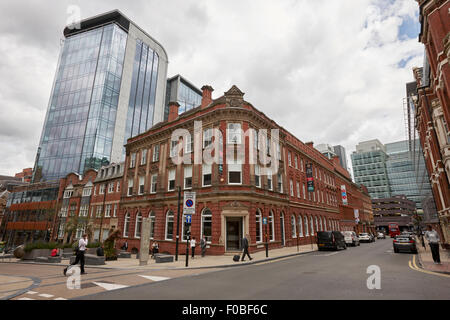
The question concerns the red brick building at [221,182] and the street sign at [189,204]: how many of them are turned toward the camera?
2

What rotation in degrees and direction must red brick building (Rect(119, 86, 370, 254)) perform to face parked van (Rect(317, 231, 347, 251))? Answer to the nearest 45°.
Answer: approximately 90° to its left

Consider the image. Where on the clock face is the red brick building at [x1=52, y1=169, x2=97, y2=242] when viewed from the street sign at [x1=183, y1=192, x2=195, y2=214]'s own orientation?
The red brick building is roughly at 5 o'clock from the street sign.

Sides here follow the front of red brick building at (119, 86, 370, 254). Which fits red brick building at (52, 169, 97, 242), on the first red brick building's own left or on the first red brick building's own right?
on the first red brick building's own right

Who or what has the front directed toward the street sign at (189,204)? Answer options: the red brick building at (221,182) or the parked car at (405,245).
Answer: the red brick building
